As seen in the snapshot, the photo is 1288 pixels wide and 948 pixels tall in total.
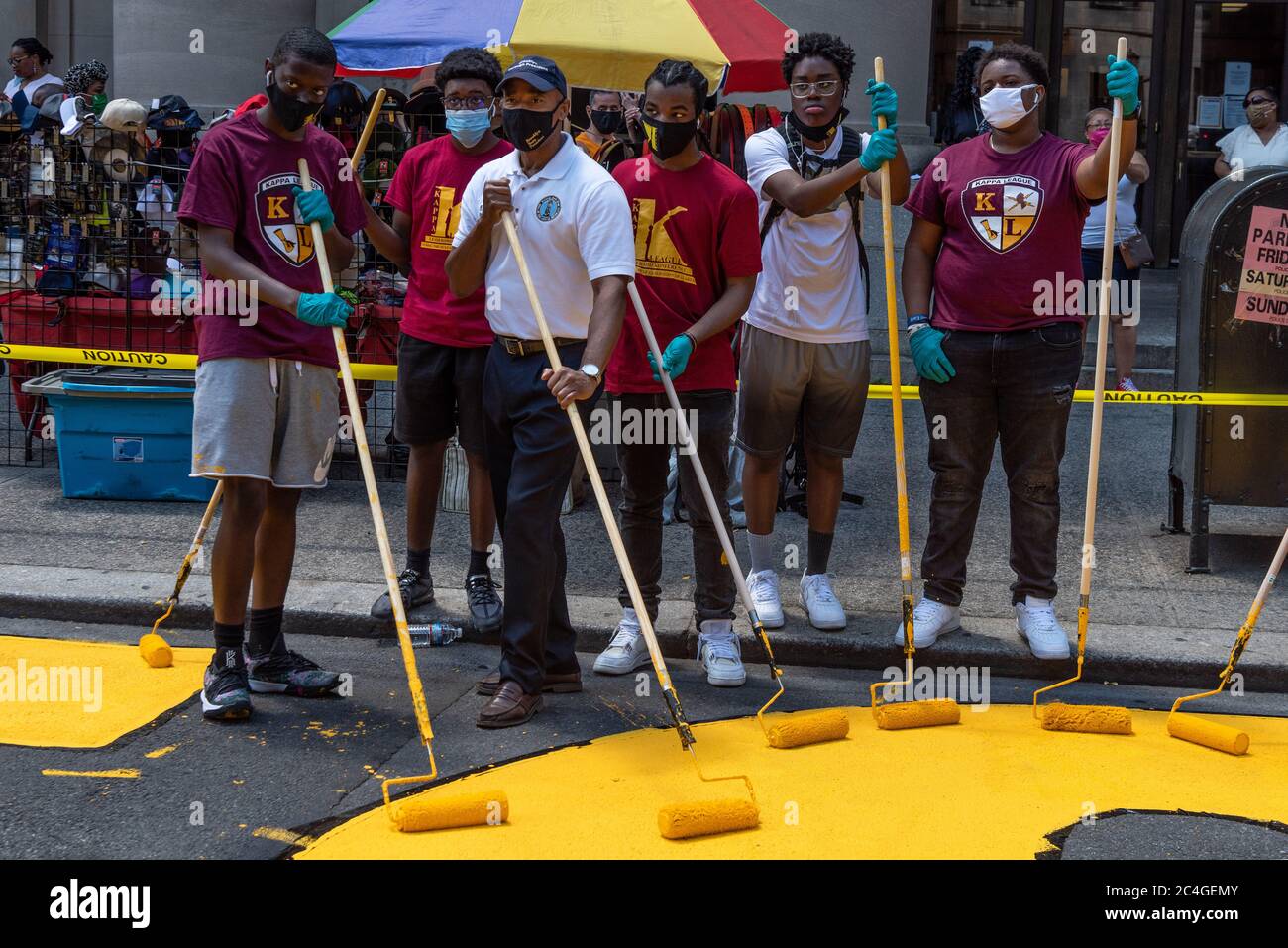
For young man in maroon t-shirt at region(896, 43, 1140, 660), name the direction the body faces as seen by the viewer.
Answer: toward the camera

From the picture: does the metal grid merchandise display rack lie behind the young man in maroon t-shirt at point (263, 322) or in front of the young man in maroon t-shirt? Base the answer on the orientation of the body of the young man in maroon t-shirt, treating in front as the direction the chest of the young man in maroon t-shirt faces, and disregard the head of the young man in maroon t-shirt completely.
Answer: behind

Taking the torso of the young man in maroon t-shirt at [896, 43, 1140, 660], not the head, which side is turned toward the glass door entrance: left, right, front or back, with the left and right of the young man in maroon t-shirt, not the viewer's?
back

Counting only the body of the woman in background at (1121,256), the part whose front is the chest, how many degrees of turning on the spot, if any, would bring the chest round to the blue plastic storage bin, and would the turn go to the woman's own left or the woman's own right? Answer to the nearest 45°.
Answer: approximately 45° to the woman's own right

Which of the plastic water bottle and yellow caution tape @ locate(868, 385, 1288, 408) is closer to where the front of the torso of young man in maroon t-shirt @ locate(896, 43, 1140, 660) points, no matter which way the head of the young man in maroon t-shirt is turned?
the plastic water bottle

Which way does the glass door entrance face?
toward the camera

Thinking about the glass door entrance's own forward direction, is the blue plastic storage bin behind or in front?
in front

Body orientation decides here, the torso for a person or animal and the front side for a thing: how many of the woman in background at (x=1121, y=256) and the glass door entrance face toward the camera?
2

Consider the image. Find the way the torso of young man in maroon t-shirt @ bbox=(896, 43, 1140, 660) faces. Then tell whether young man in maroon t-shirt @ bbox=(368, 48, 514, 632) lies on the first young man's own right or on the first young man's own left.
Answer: on the first young man's own right

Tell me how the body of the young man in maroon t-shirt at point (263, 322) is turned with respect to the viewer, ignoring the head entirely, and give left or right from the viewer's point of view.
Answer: facing the viewer and to the right of the viewer
